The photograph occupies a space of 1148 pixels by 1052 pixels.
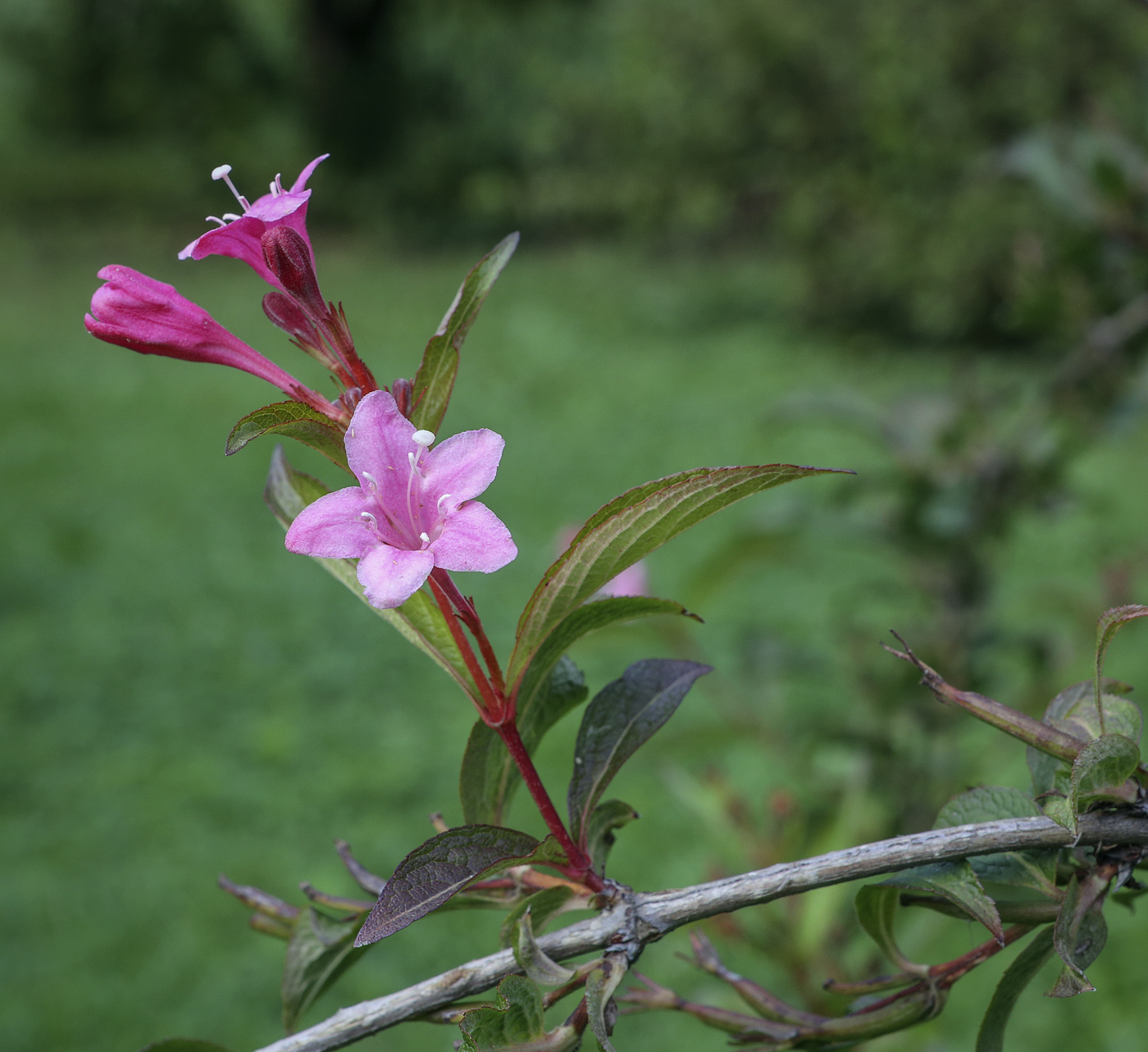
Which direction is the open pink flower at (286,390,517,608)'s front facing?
toward the camera
